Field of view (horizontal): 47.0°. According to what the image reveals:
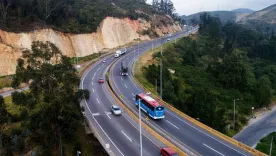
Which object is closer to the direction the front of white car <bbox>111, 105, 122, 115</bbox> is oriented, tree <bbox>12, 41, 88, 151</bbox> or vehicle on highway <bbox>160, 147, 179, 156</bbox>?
the vehicle on highway

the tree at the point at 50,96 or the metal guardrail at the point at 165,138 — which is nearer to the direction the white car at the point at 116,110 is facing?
the metal guardrail

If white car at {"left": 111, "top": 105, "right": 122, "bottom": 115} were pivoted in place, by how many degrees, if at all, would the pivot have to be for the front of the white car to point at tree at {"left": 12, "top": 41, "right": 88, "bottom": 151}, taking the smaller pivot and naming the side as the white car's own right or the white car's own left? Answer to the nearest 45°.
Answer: approximately 90° to the white car's own right

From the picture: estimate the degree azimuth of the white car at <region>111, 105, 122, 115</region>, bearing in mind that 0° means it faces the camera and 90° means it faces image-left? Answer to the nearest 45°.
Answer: approximately 315°

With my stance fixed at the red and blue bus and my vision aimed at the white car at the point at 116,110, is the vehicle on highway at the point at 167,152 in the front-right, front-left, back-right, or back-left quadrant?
back-left
